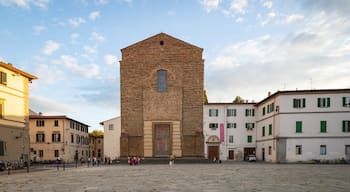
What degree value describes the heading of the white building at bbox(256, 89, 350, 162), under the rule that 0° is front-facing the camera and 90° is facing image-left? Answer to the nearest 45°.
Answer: approximately 0°

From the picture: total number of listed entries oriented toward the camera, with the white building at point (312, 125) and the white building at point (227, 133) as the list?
2

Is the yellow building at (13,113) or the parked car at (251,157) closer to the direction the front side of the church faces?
the yellow building

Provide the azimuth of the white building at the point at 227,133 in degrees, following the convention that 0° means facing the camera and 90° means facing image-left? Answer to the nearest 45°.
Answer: approximately 0°
